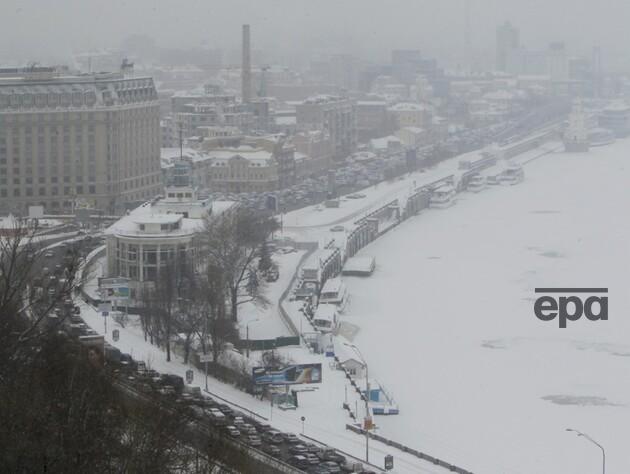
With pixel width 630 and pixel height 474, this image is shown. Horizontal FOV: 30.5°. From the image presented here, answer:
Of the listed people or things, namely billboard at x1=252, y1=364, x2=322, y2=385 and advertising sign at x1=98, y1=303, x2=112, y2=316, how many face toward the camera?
2

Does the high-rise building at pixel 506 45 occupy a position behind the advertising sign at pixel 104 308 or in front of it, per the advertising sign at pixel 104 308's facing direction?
behind

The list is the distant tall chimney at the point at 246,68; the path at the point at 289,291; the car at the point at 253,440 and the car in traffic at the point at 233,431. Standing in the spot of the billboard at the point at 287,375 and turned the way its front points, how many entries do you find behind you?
2

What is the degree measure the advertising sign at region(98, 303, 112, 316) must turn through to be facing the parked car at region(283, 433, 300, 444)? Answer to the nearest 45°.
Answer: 0° — it already faces it

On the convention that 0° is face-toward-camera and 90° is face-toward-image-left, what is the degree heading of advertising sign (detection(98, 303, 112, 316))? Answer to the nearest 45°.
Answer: approximately 0°

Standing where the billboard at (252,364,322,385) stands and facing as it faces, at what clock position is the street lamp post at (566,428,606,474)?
The street lamp post is roughly at 10 o'clock from the billboard.

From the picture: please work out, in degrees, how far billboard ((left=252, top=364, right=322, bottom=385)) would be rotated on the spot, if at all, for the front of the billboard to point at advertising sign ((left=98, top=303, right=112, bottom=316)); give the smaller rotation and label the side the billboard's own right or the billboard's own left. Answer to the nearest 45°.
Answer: approximately 135° to the billboard's own right

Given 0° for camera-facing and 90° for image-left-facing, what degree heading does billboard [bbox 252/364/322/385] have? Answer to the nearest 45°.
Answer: approximately 0°

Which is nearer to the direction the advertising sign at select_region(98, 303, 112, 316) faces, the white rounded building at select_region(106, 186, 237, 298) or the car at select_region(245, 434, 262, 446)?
the car

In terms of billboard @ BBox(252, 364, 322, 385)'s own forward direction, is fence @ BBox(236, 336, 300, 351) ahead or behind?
behind

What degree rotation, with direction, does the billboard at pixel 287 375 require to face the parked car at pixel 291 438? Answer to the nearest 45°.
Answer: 0° — it already faces it

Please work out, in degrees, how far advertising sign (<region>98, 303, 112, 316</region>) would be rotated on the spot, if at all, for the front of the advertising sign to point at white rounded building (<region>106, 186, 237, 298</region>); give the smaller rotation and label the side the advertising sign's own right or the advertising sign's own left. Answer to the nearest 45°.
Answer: approximately 180°

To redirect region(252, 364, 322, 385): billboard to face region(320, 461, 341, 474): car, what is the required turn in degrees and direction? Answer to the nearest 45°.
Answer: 0° — it already faces it

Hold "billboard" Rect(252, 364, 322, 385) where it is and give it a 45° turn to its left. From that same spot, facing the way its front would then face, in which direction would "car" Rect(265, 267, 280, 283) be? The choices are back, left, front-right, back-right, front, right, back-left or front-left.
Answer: back-left
